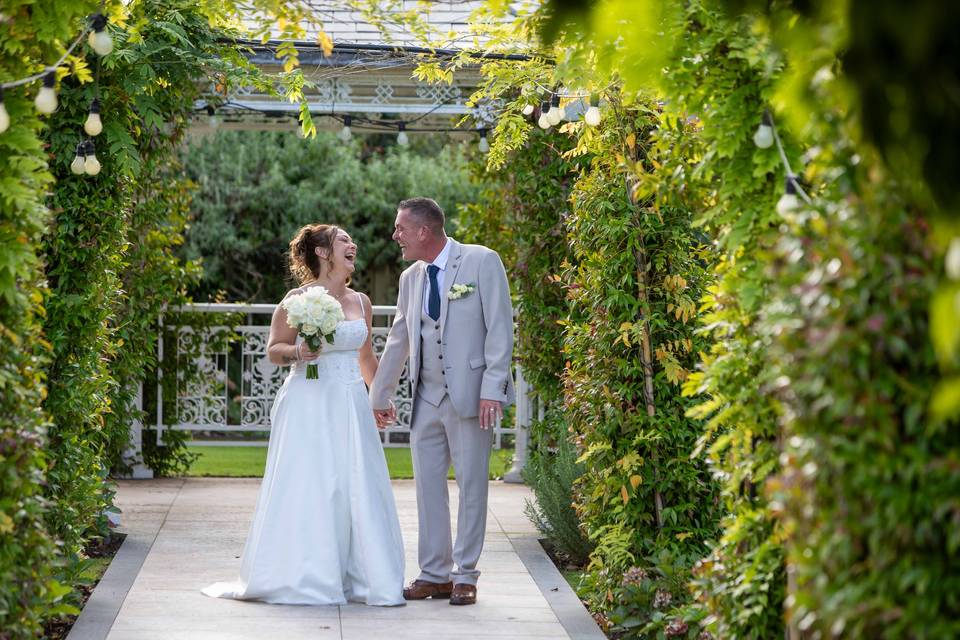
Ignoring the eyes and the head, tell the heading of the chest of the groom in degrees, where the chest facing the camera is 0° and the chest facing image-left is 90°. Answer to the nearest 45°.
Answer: approximately 45°

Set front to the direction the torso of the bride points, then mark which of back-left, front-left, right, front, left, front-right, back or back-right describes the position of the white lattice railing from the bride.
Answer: back-left

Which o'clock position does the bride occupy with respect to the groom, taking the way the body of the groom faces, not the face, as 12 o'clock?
The bride is roughly at 2 o'clock from the groom.

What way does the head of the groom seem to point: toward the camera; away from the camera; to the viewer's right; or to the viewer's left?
to the viewer's left
